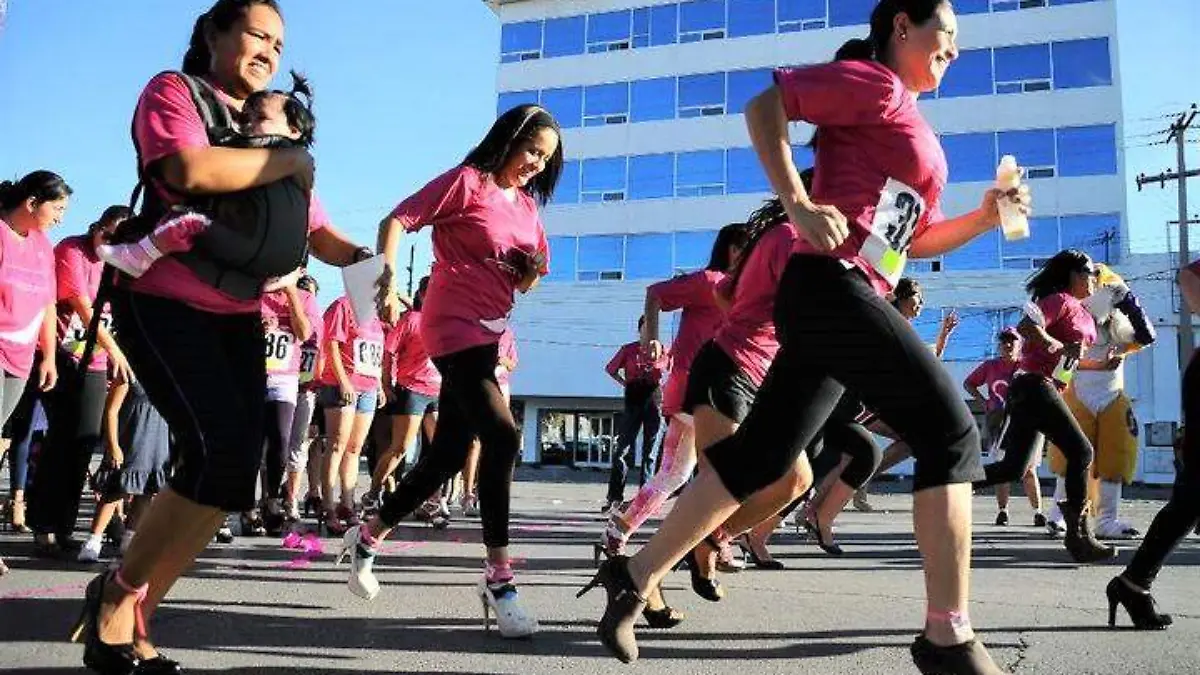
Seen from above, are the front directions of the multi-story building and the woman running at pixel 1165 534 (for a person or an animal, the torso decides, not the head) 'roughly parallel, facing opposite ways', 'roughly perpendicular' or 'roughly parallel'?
roughly perpendicular

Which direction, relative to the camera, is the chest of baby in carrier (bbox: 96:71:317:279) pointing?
to the viewer's left

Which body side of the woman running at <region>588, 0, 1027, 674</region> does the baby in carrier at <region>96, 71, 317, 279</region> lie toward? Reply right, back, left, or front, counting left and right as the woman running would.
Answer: back

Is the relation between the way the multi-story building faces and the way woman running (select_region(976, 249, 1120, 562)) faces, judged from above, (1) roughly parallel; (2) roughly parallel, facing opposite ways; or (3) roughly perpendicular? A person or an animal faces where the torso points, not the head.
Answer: roughly perpendicular

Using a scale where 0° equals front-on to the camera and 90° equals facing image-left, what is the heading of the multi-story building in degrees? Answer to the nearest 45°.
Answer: approximately 0°

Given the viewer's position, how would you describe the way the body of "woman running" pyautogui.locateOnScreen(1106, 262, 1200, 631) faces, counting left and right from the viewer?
facing to the right of the viewer

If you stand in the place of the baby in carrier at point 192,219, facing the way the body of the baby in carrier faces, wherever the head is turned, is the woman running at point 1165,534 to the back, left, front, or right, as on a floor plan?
back

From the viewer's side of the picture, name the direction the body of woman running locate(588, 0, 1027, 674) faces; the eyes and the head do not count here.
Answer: to the viewer's right
